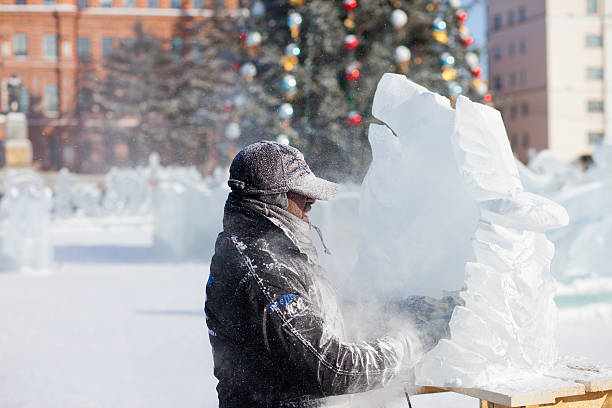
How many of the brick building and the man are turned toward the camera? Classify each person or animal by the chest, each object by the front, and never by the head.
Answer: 1

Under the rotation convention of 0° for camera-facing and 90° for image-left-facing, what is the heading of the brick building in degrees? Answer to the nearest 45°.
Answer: approximately 0°

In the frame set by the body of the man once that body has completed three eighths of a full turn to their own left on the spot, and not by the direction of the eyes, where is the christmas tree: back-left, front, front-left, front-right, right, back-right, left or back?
front-right

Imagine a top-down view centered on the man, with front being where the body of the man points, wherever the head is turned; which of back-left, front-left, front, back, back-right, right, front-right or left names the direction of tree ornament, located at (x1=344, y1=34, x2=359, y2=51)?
left

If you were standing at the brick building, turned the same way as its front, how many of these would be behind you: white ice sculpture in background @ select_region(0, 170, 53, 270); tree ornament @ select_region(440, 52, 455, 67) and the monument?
0

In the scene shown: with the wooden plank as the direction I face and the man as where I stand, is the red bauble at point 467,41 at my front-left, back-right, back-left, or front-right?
front-left

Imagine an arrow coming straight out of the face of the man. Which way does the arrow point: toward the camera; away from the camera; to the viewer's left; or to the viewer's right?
to the viewer's right

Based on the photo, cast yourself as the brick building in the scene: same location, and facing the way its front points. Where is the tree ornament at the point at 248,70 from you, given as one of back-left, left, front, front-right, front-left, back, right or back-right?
front

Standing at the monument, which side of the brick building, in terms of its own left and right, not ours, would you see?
front

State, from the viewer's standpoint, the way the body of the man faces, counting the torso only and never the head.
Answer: to the viewer's right

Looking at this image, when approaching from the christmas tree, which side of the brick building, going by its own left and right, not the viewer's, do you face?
front

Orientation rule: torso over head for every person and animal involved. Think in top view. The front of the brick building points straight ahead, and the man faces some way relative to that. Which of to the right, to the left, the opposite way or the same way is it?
to the left

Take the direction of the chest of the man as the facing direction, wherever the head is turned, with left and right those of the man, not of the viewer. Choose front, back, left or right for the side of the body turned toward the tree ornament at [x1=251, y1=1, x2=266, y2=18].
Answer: left

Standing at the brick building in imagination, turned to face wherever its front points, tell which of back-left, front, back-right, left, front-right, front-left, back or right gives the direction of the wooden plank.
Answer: front

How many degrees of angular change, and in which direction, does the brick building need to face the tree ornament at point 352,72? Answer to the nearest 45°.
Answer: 0° — it already faces it

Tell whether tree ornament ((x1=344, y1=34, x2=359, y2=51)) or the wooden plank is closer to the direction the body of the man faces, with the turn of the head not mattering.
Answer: the wooden plank

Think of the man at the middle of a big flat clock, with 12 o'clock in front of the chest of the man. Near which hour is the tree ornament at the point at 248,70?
The tree ornament is roughly at 9 o'clock from the man.

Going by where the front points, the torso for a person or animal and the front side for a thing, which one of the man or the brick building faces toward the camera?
the brick building

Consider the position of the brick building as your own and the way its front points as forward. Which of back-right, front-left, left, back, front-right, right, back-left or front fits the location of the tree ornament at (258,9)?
front

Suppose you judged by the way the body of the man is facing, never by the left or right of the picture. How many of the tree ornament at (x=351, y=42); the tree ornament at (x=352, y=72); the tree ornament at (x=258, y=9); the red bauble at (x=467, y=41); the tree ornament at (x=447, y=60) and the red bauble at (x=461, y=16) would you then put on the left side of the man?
6
